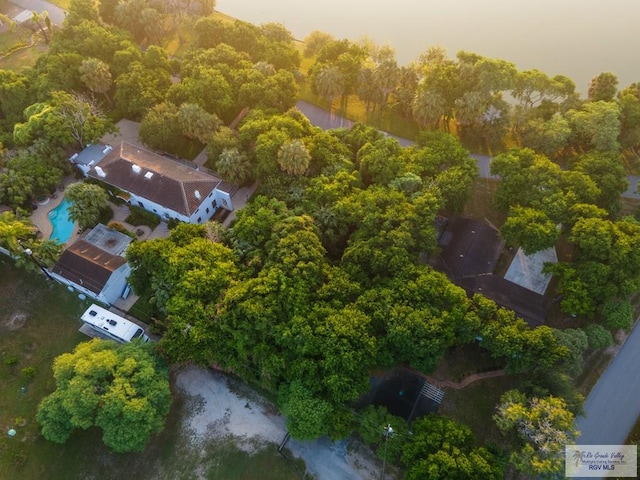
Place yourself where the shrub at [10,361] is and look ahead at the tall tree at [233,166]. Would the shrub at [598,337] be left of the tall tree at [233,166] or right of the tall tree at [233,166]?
right

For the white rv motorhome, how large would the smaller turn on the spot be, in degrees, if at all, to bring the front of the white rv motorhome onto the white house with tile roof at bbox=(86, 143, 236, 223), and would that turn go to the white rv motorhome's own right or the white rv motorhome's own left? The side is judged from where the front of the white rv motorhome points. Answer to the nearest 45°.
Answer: approximately 135° to the white rv motorhome's own left

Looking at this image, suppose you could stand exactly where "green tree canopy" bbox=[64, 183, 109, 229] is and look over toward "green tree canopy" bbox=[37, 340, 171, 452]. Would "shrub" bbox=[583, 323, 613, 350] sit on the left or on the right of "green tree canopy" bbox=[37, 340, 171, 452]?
left

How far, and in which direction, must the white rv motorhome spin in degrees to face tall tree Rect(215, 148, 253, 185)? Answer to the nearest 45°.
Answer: approximately 90° to its left

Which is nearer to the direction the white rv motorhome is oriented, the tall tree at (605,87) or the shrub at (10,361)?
the tall tree

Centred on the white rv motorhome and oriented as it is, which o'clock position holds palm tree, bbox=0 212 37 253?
The palm tree is roughly at 6 o'clock from the white rv motorhome.

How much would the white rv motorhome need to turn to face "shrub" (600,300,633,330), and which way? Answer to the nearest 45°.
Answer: approximately 45° to its left

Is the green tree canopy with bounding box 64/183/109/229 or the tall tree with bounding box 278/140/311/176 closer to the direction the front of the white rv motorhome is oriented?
the tall tree

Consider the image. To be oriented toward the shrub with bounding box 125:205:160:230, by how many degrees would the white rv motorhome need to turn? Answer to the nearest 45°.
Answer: approximately 135° to its left
